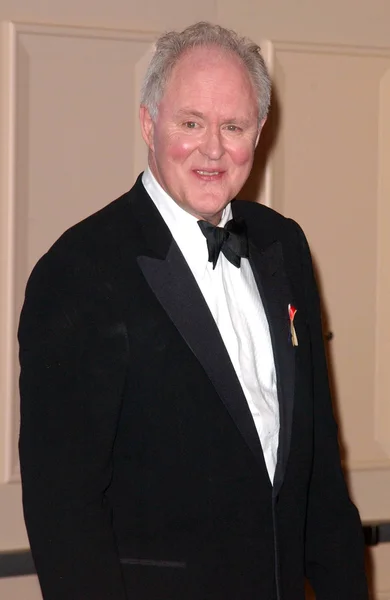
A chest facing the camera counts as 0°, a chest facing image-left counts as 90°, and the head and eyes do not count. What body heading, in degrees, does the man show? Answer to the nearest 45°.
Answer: approximately 315°
